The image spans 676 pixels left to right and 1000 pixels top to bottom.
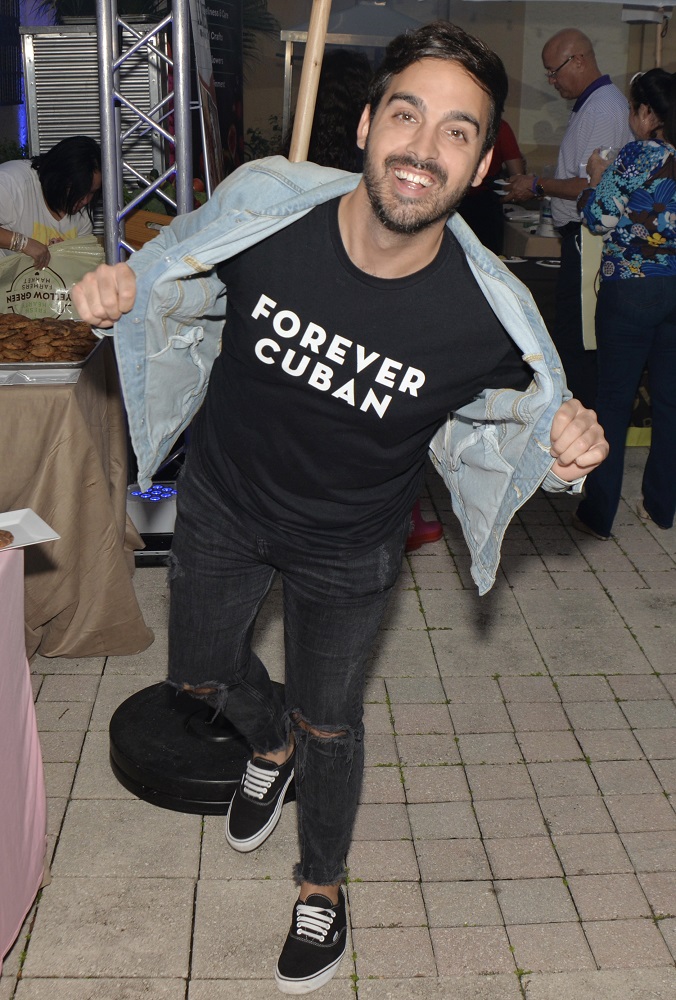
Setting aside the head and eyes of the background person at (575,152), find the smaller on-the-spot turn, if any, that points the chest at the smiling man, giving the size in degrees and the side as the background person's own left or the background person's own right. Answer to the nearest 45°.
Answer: approximately 90° to the background person's own left

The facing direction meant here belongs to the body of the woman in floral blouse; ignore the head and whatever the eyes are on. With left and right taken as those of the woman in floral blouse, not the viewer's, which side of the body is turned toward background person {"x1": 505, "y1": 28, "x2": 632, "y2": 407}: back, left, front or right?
front

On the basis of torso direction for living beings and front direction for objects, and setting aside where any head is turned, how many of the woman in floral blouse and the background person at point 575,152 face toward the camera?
0

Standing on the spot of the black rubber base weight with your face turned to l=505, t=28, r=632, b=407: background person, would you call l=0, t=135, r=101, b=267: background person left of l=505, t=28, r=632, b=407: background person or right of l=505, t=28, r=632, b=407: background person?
left

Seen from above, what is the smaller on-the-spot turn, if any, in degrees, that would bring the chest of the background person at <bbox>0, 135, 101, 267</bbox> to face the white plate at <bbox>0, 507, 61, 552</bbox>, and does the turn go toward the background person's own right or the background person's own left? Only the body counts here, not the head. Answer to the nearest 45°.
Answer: approximately 45° to the background person's own right

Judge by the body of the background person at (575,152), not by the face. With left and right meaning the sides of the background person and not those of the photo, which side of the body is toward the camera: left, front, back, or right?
left

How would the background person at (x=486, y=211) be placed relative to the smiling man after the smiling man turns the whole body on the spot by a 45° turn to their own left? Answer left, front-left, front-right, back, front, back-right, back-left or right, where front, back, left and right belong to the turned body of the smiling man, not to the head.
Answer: back-left

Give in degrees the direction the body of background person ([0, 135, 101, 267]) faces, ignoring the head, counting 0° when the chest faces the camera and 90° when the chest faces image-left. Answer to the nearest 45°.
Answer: approximately 315°

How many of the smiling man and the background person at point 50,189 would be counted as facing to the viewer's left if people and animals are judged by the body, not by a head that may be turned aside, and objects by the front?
0

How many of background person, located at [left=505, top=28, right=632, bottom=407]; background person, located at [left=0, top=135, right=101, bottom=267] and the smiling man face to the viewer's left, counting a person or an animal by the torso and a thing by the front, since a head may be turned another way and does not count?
1

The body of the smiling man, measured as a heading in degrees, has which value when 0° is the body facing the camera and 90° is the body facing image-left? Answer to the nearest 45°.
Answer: approximately 0°

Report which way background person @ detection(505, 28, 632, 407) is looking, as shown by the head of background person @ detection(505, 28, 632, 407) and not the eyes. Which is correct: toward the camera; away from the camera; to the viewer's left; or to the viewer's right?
to the viewer's left

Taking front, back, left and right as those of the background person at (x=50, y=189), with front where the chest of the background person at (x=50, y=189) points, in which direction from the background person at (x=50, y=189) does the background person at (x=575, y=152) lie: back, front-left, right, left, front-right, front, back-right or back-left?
front-left

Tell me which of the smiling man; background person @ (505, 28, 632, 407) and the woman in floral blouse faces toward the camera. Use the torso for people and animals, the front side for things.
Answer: the smiling man
